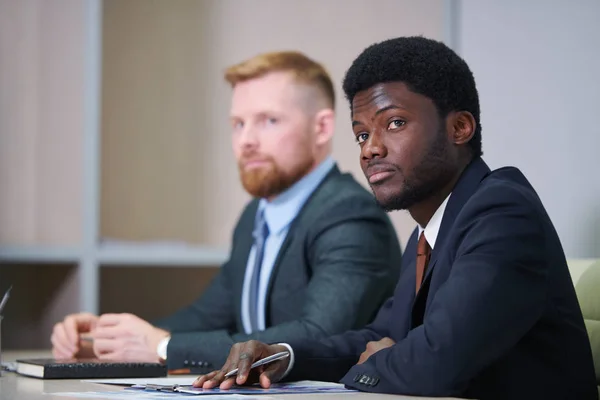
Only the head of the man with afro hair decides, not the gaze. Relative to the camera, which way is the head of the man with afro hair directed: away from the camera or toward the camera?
toward the camera

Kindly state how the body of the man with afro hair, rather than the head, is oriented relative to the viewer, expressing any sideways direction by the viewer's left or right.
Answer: facing the viewer and to the left of the viewer

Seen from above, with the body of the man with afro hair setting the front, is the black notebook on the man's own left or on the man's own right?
on the man's own right
